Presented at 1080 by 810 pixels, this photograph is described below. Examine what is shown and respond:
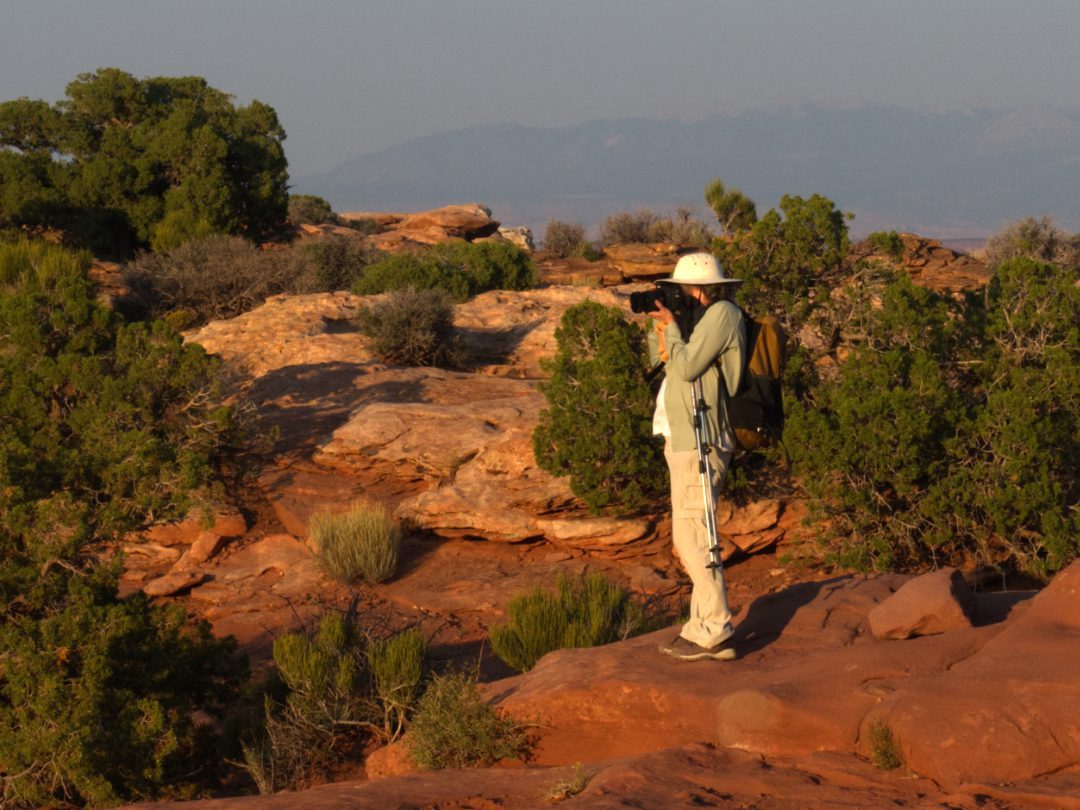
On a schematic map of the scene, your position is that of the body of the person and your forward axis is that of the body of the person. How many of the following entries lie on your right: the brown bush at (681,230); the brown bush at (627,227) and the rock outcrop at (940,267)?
3

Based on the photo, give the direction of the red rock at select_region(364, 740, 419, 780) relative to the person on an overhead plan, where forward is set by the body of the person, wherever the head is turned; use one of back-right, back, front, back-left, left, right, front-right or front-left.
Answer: front

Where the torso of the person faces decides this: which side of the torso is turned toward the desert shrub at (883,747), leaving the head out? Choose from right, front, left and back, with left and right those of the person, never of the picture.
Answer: left

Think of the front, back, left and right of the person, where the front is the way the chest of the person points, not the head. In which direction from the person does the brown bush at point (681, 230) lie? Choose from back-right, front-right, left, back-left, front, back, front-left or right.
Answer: right

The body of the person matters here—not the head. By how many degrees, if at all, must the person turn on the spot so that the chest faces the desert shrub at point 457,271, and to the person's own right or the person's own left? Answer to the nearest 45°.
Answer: approximately 90° to the person's own right

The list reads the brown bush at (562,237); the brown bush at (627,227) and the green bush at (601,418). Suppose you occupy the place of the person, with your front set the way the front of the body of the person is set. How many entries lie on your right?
3

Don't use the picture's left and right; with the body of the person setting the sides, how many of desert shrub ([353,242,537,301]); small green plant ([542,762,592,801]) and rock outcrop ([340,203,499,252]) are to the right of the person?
2

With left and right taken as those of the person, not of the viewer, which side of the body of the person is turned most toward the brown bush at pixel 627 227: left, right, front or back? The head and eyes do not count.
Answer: right

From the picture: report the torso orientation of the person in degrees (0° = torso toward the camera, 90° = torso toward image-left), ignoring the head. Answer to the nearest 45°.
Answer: approximately 90°

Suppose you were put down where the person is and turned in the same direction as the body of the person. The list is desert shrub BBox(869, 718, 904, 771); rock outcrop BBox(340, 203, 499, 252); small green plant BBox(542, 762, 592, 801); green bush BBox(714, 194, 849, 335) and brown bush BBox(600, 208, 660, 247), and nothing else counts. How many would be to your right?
3

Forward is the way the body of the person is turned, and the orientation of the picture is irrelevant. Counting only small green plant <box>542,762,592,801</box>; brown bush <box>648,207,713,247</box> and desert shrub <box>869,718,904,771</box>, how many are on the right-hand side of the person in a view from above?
1

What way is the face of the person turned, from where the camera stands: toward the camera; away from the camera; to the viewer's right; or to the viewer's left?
to the viewer's left

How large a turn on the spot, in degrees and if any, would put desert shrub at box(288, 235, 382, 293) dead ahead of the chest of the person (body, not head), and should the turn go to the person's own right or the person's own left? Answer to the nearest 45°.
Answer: approximately 90° to the person's own right

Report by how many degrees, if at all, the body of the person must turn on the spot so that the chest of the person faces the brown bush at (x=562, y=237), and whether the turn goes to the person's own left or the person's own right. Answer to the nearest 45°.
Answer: approximately 90° to the person's own right

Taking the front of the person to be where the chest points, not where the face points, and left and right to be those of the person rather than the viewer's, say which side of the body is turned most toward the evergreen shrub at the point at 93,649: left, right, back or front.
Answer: front

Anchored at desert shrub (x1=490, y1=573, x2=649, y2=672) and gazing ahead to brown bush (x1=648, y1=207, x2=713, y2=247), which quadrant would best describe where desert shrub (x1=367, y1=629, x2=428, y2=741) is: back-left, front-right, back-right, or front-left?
back-left
